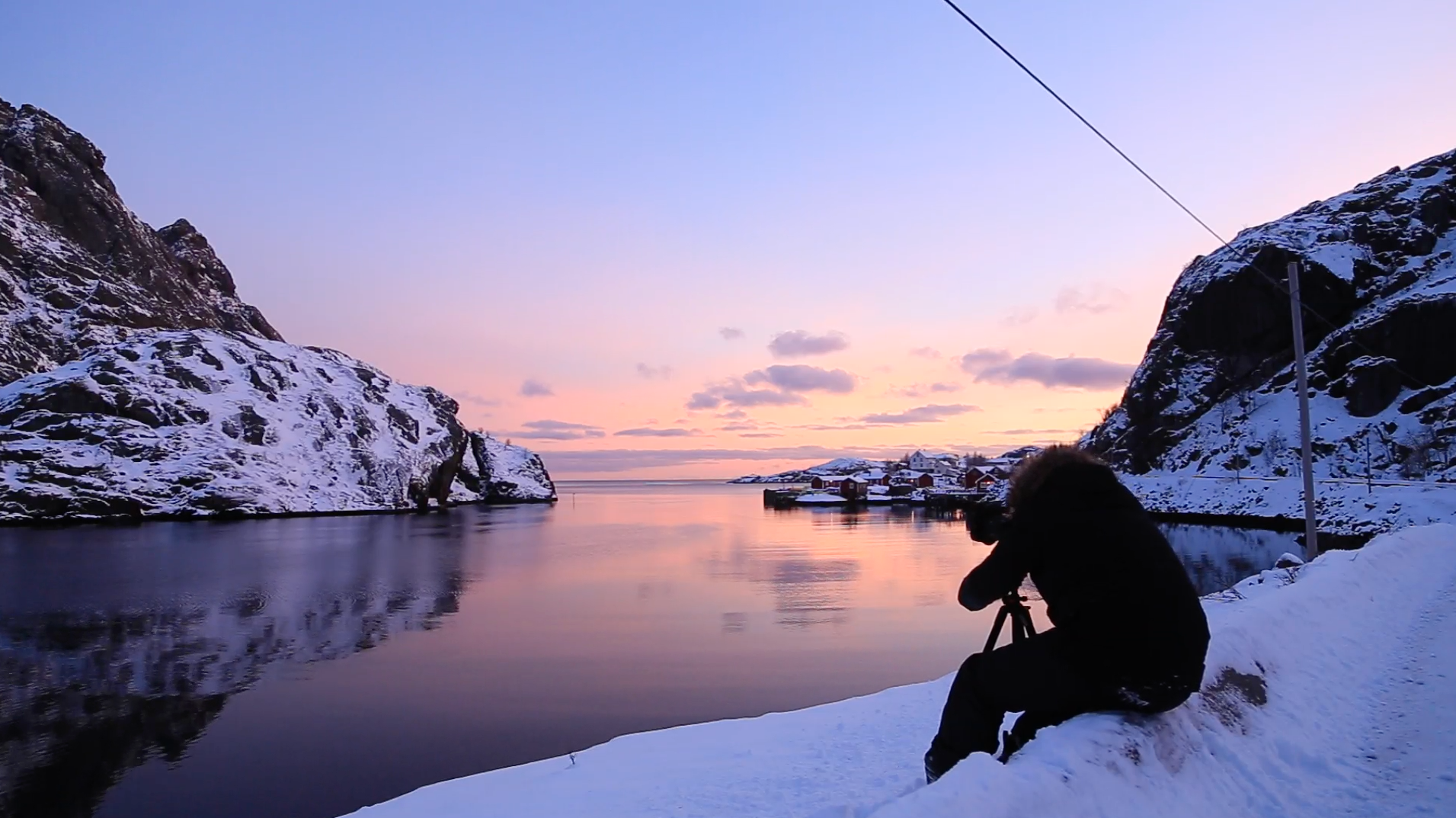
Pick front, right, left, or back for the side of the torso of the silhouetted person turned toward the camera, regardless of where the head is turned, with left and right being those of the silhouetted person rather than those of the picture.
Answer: left

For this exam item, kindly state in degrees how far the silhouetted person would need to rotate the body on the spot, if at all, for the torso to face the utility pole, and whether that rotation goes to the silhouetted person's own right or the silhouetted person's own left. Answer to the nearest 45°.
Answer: approximately 90° to the silhouetted person's own right
